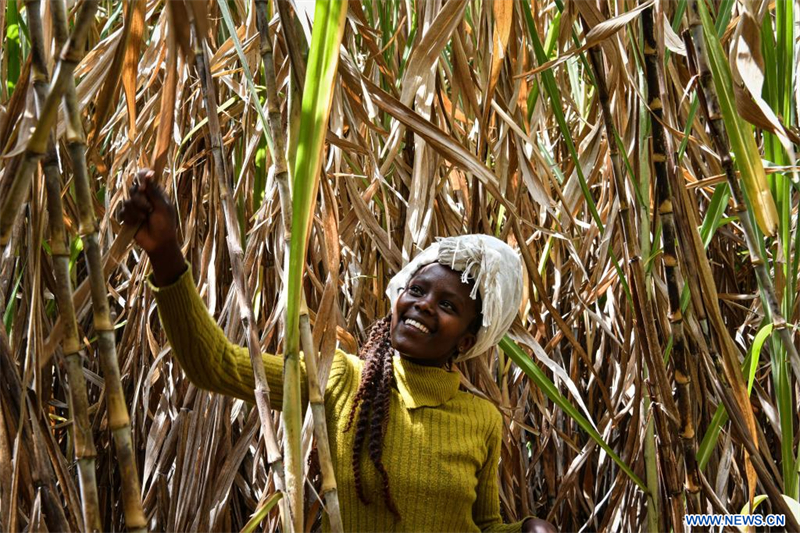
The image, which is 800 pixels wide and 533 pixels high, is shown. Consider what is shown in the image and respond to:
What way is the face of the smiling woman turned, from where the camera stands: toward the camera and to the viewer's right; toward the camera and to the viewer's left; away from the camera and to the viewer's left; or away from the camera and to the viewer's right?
toward the camera and to the viewer's left

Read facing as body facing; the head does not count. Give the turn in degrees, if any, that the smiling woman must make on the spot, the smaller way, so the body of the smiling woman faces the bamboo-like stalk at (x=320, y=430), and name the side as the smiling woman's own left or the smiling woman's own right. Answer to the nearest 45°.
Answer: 0° — they already face it

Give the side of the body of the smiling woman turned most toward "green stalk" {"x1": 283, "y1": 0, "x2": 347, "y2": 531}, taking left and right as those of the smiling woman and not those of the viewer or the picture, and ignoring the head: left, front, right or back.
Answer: front

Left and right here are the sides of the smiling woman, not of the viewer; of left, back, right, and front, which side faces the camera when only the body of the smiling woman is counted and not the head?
front

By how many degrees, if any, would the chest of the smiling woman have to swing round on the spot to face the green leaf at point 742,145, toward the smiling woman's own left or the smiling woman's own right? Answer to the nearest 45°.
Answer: approximately 45° to the smiling woman's own left
